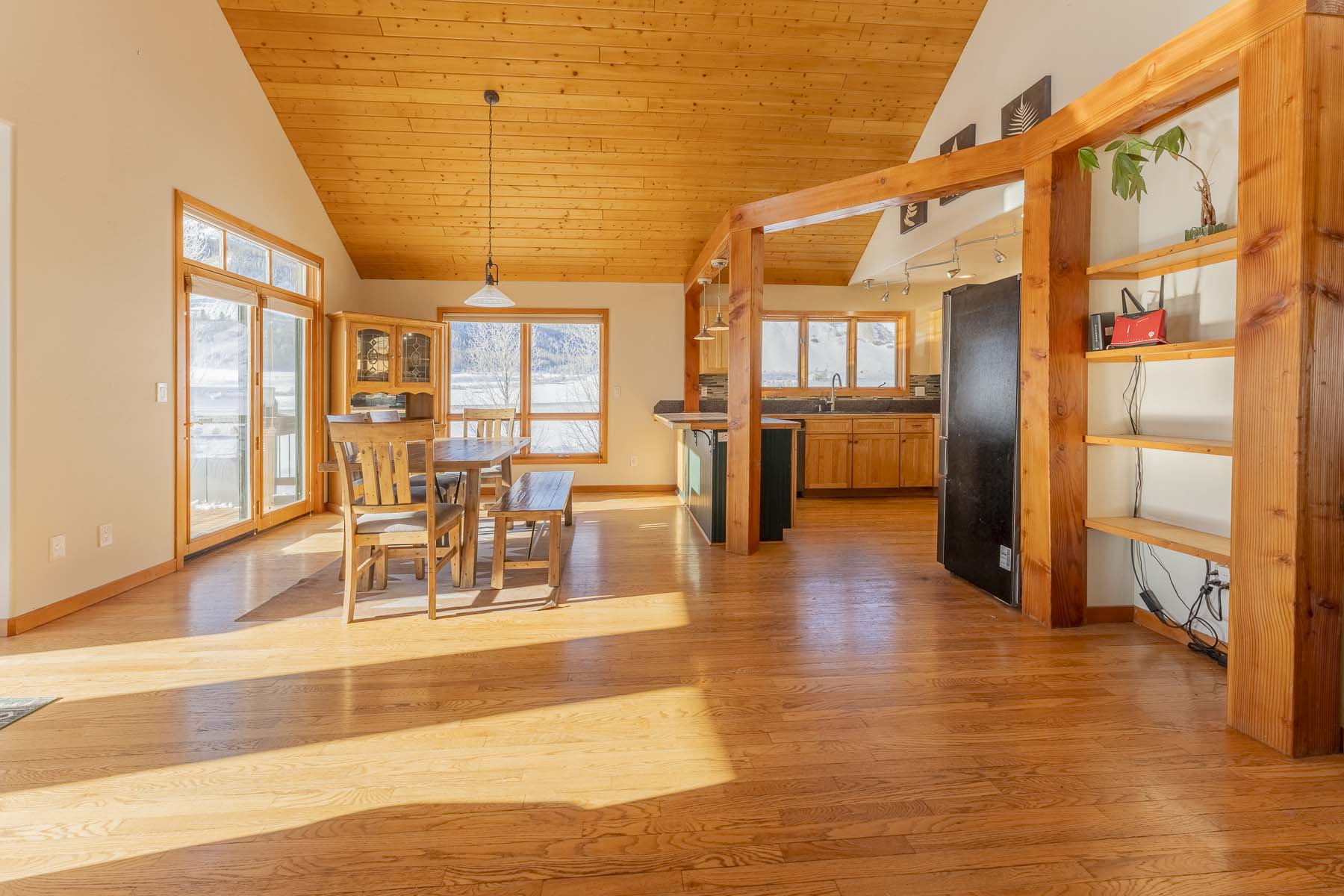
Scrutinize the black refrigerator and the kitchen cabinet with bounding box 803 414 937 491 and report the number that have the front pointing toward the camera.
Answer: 1

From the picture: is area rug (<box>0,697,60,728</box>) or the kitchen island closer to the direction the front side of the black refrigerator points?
the kitchen island

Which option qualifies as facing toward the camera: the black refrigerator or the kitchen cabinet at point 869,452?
the kitchen cabinet

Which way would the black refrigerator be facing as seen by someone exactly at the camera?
facing away from the viewer and to the left of the viewer

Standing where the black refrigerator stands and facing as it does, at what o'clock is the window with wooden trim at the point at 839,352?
The window with wooden trim is roughly at 1 o'clock from the black refrigerator.

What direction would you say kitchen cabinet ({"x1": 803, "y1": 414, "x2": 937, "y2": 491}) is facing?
toward the camera

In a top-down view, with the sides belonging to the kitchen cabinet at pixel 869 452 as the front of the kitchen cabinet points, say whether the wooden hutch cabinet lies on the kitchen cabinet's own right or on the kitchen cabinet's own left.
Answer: on the kitchen cabinet's own right

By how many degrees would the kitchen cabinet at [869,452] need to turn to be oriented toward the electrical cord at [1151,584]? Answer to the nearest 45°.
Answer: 0° — it already faces it

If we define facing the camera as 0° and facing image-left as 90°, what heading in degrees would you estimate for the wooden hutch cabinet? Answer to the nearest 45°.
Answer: approximately 315°

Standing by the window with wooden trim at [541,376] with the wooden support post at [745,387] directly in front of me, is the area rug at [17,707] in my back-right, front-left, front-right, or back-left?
front-right
